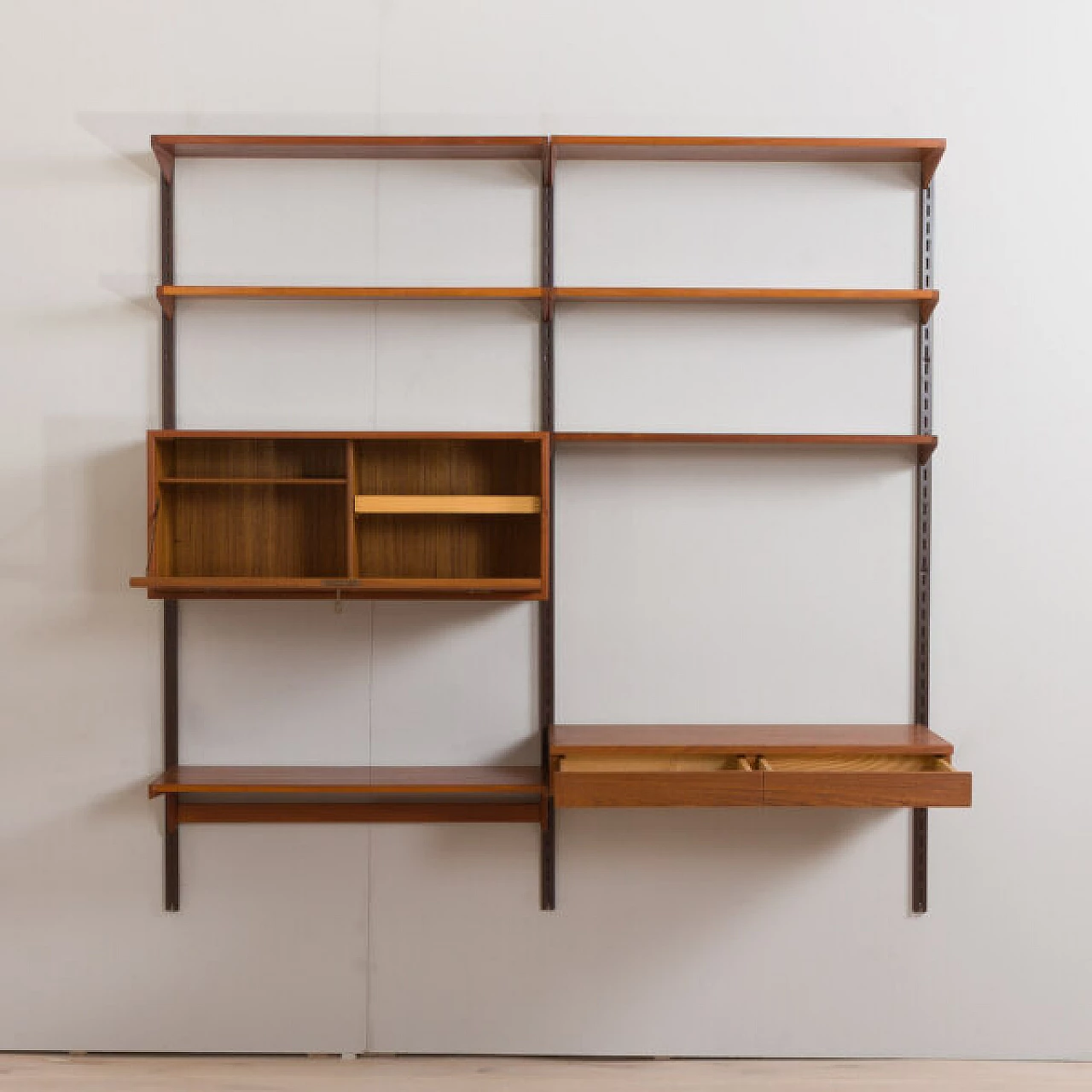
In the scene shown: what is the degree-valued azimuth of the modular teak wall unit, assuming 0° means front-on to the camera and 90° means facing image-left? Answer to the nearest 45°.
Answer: approximately 0°
